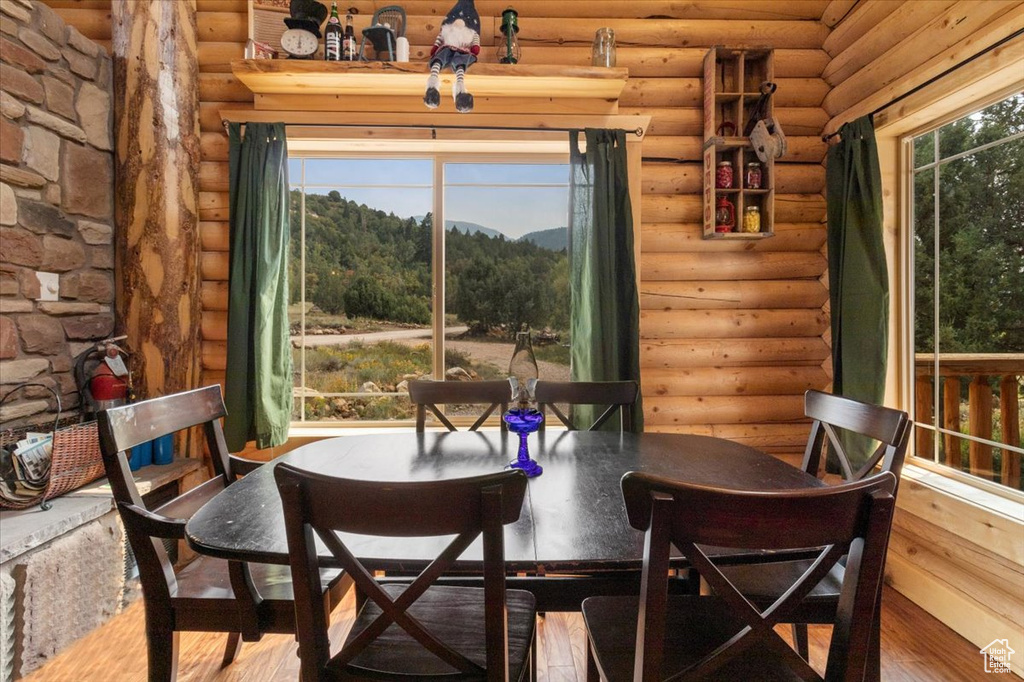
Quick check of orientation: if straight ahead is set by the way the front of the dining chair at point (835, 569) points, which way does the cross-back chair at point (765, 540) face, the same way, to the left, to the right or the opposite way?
to the right

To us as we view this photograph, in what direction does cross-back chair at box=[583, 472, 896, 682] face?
facing away from the viewer and to the left of the viewer

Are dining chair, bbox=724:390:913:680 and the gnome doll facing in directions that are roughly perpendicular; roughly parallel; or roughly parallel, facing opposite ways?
roughly perpendicular

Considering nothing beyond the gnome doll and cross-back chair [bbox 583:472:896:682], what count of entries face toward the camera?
1

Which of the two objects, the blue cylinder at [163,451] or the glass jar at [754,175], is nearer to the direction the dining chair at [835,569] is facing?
the blue cylinder

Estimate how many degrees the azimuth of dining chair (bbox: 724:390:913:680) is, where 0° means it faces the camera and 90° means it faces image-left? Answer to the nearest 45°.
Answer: approximately 45°

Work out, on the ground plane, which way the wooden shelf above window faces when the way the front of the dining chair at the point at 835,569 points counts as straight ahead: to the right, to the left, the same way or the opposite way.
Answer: to the left

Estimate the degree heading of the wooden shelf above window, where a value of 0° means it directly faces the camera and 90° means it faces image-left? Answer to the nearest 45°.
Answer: approximately 0°
